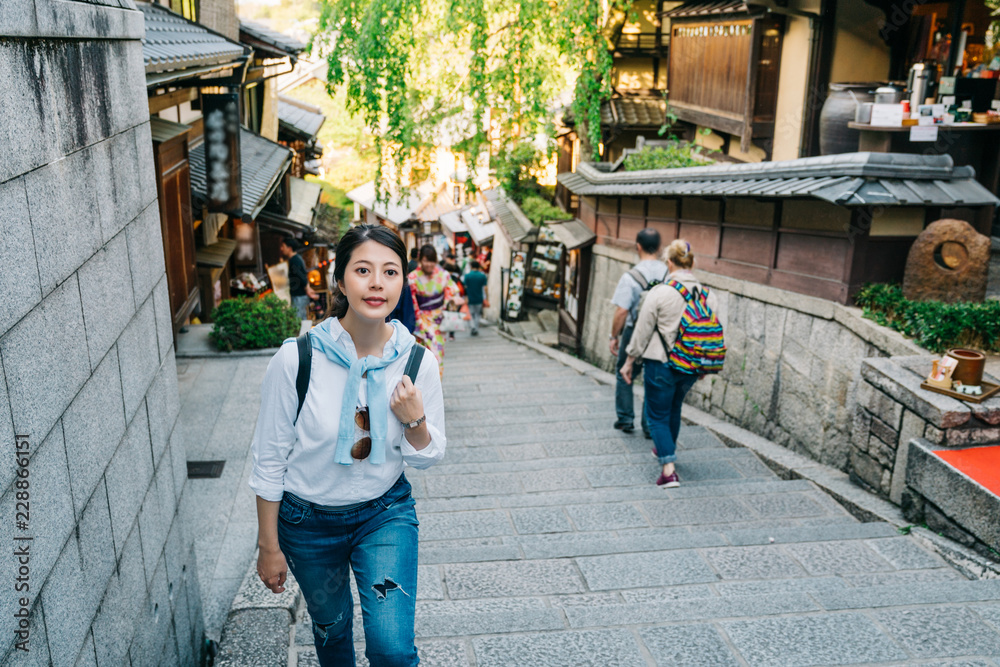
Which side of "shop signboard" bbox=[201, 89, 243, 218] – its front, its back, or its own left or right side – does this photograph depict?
front

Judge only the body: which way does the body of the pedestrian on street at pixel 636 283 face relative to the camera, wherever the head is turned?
away from the camera

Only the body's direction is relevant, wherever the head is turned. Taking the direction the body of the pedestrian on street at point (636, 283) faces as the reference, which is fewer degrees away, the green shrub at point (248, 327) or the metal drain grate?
the green shrub

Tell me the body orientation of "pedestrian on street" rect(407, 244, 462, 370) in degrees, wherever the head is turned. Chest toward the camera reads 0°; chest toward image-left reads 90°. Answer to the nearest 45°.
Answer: approximately 0°

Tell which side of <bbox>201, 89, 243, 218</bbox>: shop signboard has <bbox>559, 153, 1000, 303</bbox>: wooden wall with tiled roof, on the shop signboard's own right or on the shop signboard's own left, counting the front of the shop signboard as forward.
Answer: on the shop signboard's own left

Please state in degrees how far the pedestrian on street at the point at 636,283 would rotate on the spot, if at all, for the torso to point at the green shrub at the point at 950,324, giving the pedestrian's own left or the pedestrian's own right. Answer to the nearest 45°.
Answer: approximately 90° to the pedestrian's own right

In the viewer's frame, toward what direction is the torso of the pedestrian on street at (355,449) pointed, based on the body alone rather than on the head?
toward the camera

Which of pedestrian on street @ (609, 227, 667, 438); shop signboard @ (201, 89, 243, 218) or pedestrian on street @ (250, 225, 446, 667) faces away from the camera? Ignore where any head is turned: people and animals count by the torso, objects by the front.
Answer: pedestrian on street @ (609, 227, 667, 438)

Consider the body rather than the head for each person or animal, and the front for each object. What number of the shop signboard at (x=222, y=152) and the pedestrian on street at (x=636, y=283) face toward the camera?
1

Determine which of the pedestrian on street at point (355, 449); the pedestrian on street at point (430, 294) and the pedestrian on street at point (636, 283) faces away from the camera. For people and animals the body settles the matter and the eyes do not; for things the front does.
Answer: the pedestrian on street at point (636, 283)
